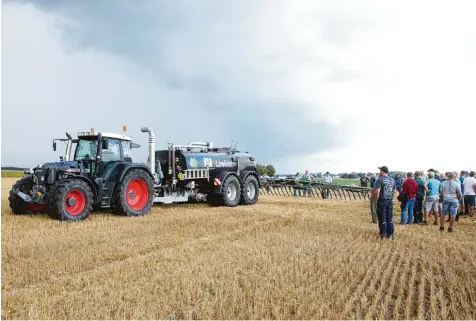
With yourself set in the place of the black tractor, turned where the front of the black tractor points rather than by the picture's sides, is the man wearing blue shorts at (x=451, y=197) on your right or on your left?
on your left

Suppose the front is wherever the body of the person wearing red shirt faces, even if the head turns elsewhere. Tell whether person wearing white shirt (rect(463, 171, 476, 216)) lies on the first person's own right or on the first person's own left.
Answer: on the first person's own right

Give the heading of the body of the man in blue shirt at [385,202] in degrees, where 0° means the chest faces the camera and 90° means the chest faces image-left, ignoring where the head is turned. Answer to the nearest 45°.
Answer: approximately 135°

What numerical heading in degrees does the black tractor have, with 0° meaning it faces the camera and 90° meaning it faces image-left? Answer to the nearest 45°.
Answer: approximately 45°

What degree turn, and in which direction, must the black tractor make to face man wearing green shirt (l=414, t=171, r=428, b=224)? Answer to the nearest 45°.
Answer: approximately 135° to its left

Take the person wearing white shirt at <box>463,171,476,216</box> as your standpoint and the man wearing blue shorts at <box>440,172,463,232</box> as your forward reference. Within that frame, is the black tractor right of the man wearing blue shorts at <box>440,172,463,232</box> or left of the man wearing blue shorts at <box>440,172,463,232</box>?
right

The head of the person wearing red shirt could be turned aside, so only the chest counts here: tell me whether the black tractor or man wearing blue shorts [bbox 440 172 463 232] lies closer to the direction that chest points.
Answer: the black tractor
